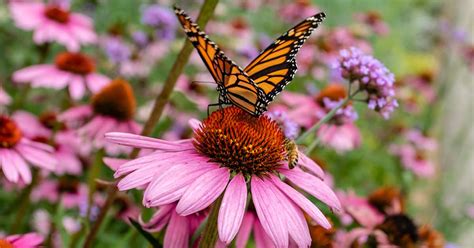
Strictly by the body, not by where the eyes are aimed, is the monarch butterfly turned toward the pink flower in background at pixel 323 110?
no

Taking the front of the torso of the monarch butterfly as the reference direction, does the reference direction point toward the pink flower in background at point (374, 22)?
no
